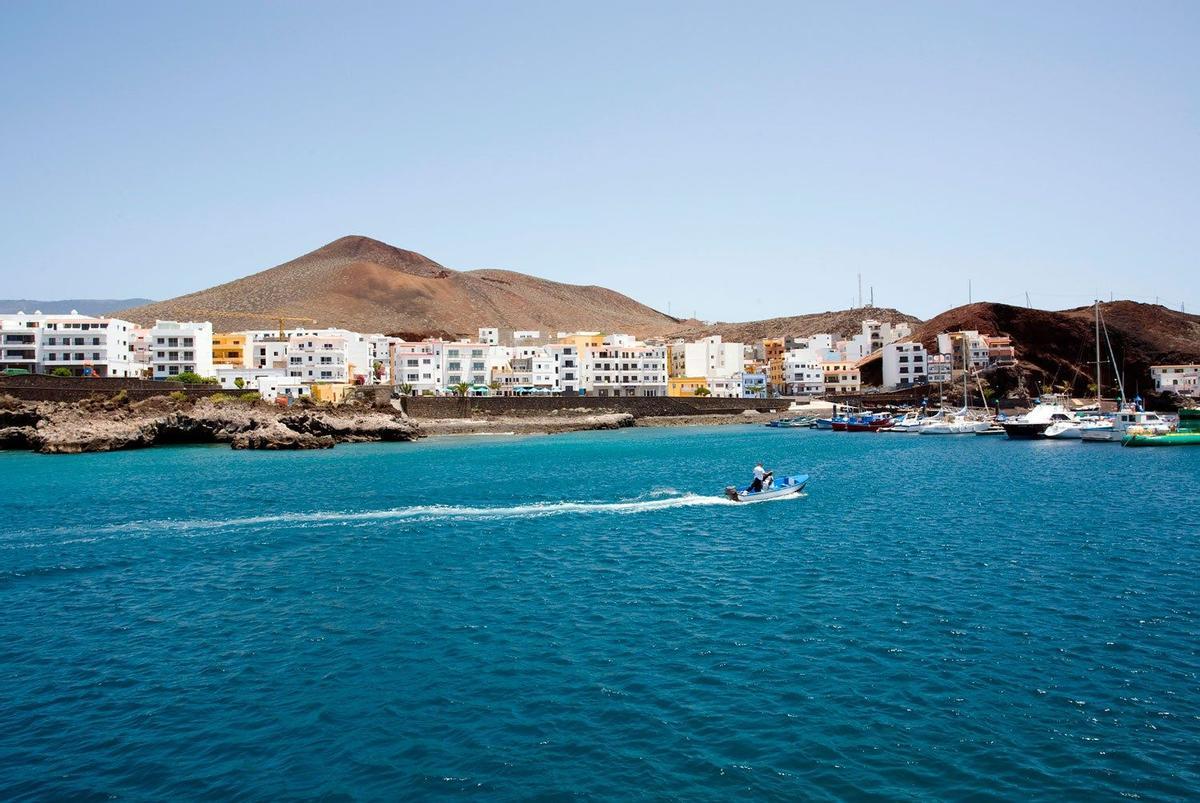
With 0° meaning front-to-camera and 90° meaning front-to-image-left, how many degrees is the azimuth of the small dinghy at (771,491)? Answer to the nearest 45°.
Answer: approximately 270°

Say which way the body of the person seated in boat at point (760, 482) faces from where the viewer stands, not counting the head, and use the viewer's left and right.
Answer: facing to the right of the viewer
